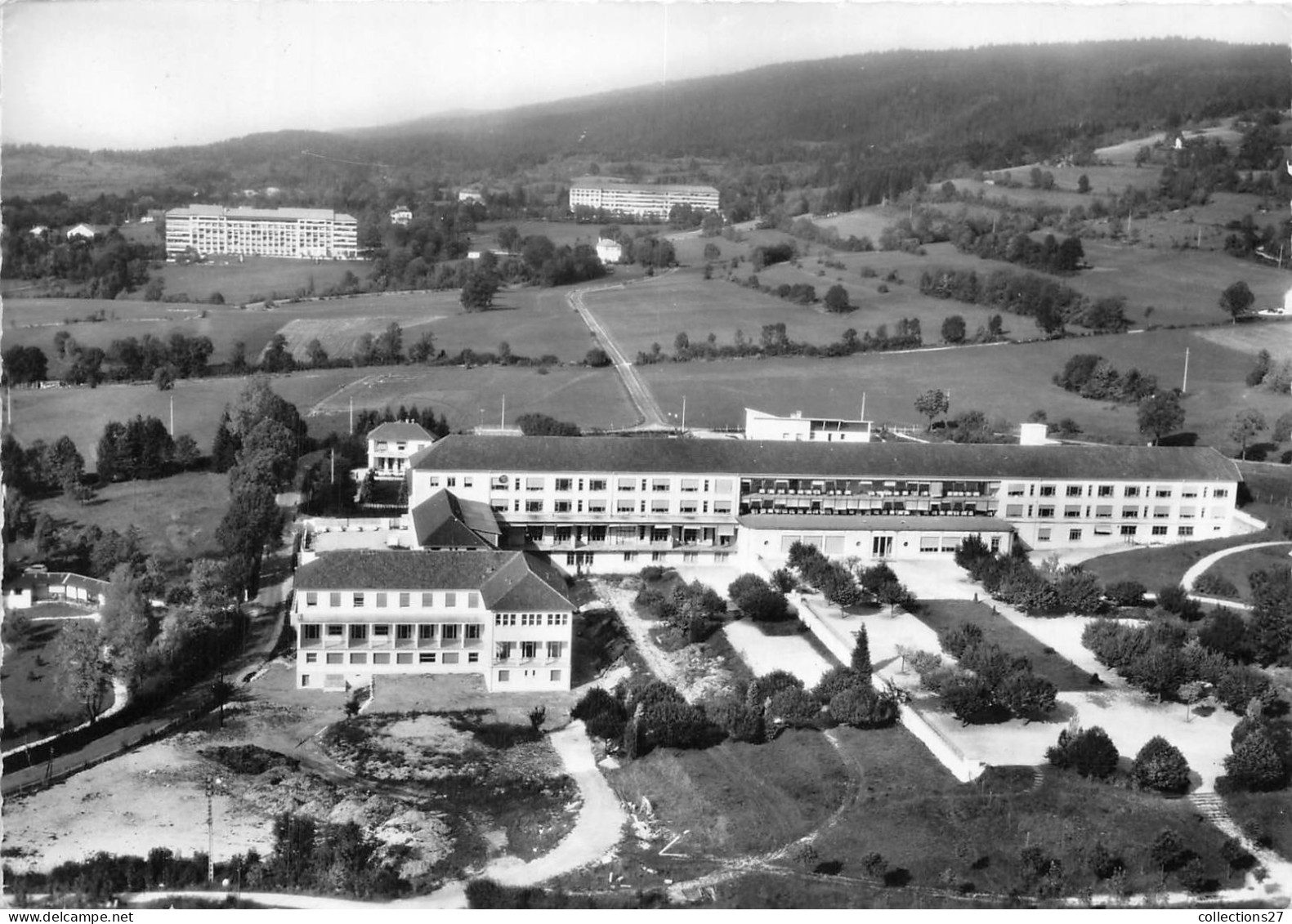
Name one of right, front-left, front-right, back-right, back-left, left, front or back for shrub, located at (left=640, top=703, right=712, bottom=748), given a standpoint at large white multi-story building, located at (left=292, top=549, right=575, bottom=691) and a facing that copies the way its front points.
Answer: front-left

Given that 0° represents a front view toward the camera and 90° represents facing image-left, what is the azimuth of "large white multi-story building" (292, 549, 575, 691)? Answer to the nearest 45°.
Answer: approximately 0°

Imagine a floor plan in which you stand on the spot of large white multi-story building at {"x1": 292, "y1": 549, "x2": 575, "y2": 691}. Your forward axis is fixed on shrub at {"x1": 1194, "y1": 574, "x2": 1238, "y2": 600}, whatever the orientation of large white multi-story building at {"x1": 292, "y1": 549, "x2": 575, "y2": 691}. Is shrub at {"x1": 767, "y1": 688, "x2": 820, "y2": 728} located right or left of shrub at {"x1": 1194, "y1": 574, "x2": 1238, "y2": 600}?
right

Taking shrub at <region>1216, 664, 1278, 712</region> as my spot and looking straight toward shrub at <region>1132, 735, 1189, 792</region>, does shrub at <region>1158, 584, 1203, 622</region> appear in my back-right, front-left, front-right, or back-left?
back-right

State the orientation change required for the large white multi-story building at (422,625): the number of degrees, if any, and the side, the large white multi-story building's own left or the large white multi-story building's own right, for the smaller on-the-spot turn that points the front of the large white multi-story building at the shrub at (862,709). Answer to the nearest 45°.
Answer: approximately 45° to the large white multi-story building's own left

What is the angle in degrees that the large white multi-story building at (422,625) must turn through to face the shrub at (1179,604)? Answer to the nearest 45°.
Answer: approximately 90° to its left

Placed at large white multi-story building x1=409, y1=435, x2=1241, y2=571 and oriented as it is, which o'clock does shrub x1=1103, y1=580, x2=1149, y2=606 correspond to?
The shrub is roughly at 10 o'clock from the large white multi-story building.

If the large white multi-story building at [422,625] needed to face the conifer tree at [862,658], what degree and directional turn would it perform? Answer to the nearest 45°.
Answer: approximately 90° to its left

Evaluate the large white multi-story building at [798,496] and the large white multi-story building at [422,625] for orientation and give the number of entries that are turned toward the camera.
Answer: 2
